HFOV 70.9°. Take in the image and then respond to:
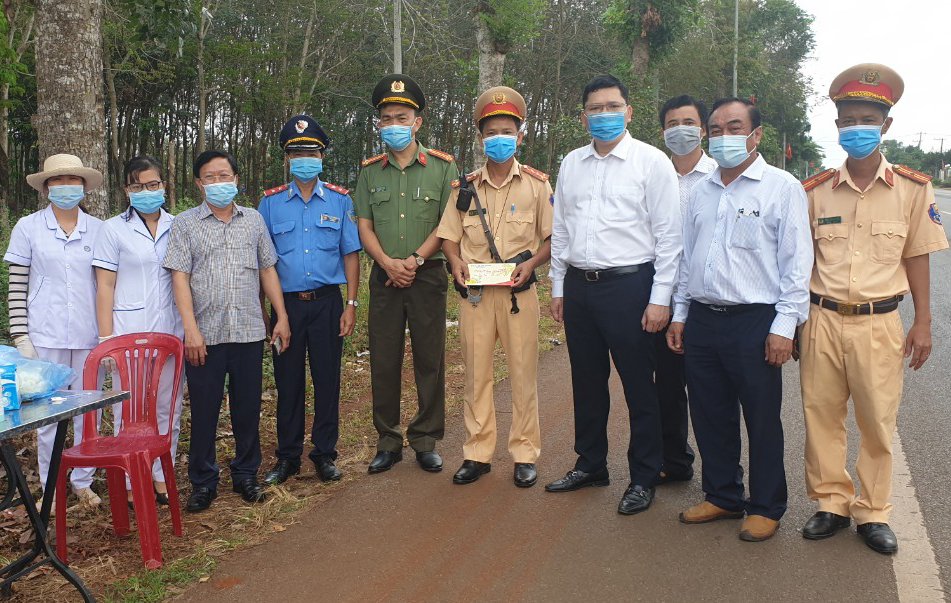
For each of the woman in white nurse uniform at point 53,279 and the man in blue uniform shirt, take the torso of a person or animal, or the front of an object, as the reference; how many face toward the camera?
2

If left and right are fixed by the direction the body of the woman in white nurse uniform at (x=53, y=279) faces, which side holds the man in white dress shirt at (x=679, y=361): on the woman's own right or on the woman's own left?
on the woman's own left

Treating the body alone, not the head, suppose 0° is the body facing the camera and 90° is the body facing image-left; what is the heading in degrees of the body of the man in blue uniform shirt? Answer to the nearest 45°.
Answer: approximately 0°

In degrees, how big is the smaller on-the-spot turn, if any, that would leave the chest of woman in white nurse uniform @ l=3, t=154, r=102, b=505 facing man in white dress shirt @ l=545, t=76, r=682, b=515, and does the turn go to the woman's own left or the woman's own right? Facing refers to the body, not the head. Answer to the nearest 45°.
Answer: approximately 45° to the woman's own left

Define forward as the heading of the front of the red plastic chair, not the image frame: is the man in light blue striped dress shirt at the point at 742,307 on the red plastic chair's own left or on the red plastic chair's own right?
on the red plastic chair's own left

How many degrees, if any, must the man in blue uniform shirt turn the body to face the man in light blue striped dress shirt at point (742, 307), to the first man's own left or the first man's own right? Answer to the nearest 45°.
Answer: approximately 45° to the first man's own left

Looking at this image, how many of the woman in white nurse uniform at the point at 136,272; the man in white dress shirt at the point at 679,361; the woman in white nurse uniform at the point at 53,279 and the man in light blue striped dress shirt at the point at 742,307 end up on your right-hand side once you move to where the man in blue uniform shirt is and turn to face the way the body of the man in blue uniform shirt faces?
2

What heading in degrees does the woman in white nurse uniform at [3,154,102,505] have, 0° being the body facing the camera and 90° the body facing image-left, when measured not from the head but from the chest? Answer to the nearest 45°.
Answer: approximately 0°
